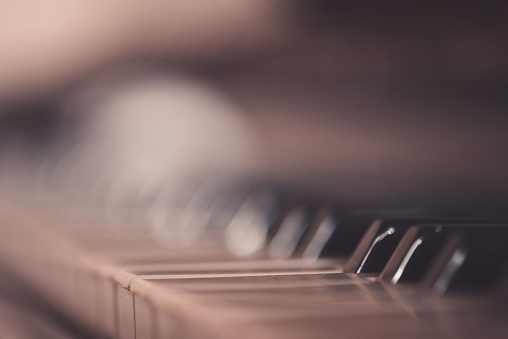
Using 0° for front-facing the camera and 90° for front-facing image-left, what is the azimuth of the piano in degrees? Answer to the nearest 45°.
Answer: approximately 45°
